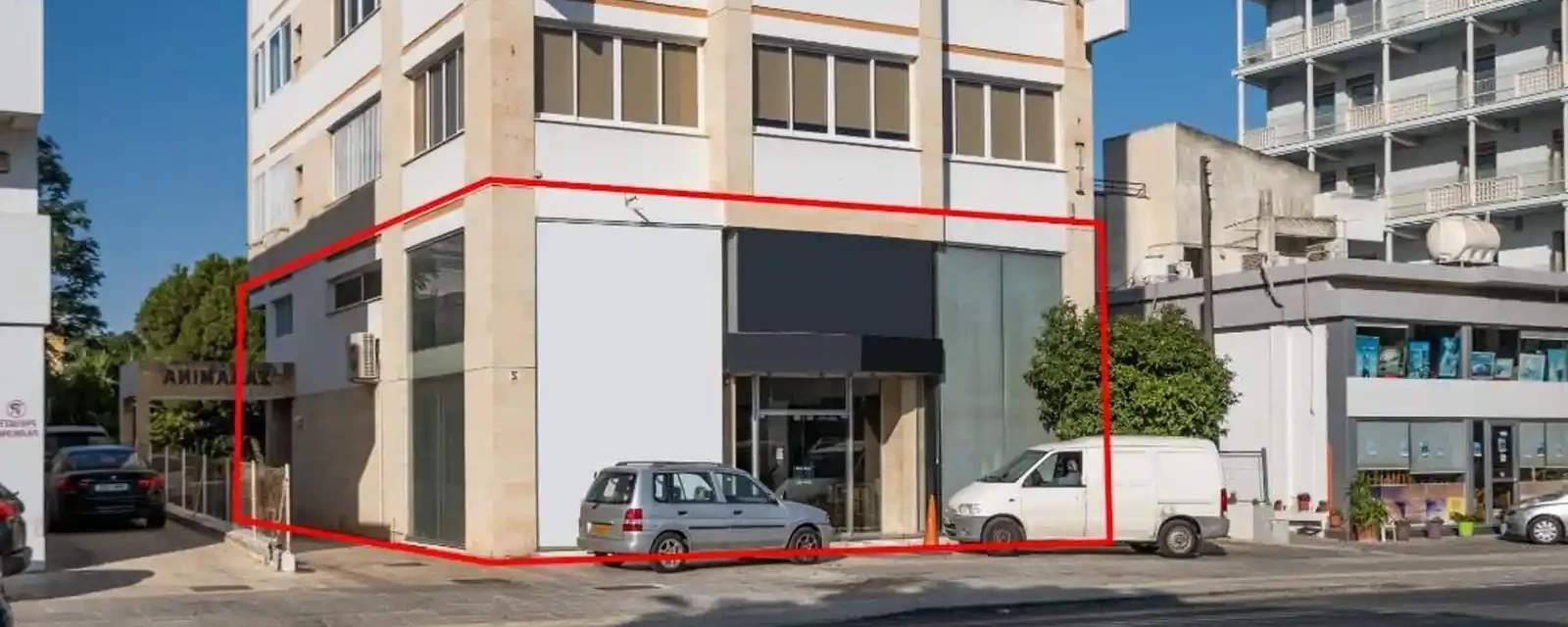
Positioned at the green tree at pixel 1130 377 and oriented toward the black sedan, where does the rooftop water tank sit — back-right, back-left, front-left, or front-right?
back-right

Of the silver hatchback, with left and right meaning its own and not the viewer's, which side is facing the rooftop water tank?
front

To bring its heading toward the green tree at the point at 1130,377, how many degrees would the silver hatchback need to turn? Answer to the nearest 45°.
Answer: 0° — it already faces it

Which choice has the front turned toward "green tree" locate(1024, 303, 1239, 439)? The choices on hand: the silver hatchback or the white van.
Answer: the silver hatchback

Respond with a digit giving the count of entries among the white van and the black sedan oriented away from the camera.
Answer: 1

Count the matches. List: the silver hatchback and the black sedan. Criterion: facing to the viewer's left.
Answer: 0

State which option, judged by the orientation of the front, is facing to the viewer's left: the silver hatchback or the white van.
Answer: the white van

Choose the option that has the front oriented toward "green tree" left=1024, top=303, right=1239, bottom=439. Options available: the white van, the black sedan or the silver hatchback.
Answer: the silver hatchback

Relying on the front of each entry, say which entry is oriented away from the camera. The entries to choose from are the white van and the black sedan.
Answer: the black sedan

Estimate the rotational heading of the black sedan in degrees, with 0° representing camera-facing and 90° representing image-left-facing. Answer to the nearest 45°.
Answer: approximately 180°

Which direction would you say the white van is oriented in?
to the viewer's left

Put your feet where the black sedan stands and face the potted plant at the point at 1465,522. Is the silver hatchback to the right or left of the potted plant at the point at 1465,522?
right

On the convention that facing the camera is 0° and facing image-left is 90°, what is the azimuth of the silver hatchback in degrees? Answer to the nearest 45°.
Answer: approximately 225°

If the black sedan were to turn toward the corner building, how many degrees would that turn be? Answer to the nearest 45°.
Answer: approximately 135° to its right

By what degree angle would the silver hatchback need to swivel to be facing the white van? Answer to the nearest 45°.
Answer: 0° — it already faces it

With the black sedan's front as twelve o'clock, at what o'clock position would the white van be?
The white van is roughly at 4 o'clock from the black sedan.
